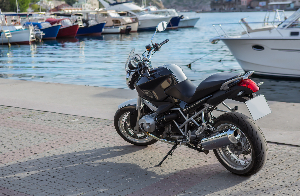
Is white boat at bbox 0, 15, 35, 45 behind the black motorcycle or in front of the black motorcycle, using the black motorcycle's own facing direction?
in front

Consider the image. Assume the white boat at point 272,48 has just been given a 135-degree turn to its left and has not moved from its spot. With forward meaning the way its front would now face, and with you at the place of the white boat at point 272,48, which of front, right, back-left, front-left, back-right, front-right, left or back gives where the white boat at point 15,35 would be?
back

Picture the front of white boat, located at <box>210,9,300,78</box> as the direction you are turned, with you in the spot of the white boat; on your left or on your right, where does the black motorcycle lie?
on your left

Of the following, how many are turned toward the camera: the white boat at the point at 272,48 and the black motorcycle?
0

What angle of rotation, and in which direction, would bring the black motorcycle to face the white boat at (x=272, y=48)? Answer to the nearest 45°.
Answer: approximately 45° to its right

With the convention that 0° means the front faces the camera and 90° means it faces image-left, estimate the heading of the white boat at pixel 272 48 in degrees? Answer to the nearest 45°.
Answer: approximately 90°

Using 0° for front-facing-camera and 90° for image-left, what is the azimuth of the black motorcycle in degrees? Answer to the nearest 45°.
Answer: approximately 135°
